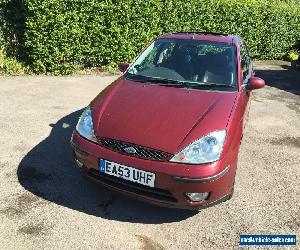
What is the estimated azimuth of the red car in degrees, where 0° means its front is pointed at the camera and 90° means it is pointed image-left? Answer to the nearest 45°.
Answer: approximately 45°
